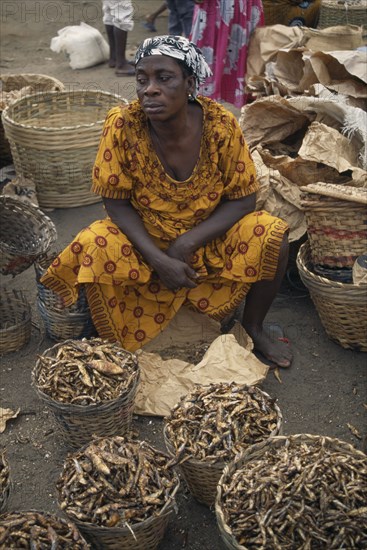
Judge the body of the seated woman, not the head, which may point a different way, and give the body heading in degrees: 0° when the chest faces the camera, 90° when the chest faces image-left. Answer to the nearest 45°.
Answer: approximately 0°

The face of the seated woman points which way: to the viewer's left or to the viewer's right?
to the viewer's left

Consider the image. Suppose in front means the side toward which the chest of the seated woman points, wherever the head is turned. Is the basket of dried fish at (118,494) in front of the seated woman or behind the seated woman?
in front

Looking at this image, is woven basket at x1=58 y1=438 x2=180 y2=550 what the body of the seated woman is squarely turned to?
yes

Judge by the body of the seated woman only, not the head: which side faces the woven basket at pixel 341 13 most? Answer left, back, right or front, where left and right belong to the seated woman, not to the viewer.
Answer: back

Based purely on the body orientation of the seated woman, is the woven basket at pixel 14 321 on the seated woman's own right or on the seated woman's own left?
on the seated woman's own right

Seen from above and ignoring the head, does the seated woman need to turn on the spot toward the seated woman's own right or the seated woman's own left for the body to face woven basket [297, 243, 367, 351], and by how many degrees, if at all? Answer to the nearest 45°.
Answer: approximately 90° to the seated woman's own left

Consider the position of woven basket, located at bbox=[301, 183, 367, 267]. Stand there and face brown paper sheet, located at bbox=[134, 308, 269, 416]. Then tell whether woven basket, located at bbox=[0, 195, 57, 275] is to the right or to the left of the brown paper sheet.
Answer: right

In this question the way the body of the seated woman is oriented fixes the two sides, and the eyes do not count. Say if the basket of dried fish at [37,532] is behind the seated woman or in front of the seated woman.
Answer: in front

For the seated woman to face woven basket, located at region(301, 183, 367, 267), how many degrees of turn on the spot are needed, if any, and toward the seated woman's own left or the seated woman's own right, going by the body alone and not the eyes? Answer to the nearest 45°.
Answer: approximately 90° to the seated woman's own left

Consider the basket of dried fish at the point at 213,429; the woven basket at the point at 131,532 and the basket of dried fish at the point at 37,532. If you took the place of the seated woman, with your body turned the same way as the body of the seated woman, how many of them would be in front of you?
3

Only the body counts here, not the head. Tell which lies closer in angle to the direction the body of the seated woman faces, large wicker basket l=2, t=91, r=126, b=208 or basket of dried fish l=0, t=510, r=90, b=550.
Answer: the basket of dried fish

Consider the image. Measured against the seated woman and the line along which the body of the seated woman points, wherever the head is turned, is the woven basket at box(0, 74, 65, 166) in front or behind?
behind

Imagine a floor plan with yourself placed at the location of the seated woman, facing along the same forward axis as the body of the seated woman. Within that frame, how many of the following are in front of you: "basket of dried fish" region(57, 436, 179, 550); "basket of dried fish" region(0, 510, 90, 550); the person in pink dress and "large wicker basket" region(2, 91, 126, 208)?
2

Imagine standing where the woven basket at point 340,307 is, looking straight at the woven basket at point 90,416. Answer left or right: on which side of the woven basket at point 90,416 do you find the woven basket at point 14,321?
right
